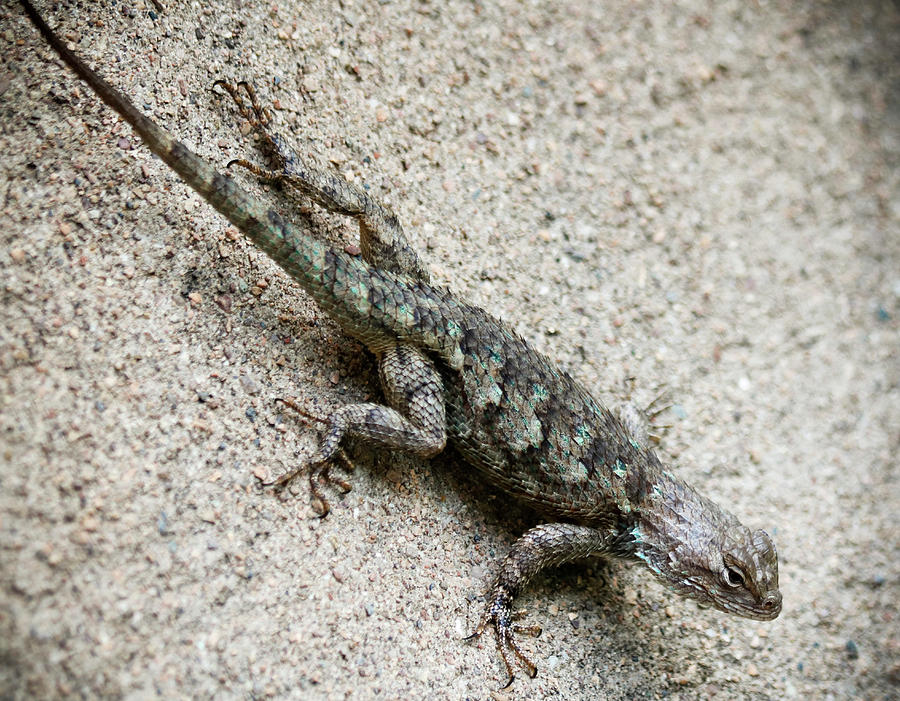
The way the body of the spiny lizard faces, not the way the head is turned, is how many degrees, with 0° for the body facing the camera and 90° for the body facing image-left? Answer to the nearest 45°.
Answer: approximately 315°
